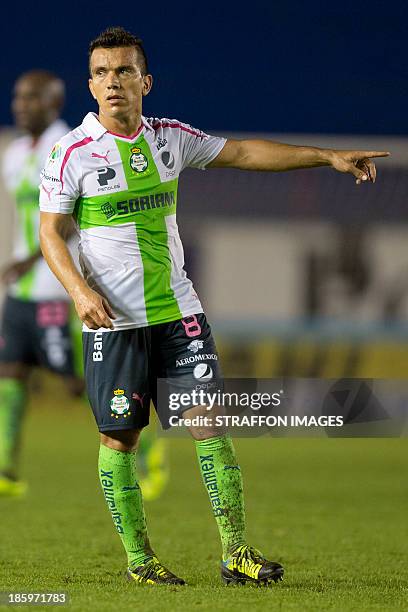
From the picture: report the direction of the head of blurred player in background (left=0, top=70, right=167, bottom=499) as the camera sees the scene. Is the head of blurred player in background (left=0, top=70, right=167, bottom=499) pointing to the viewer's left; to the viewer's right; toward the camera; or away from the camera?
toward the camera

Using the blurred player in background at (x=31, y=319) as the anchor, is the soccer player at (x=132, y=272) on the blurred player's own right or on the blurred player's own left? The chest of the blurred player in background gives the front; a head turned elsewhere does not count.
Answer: on the blurred player's own left

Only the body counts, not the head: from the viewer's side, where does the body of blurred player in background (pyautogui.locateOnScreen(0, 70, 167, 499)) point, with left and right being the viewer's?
facing the viewer and to the left of the viewer
